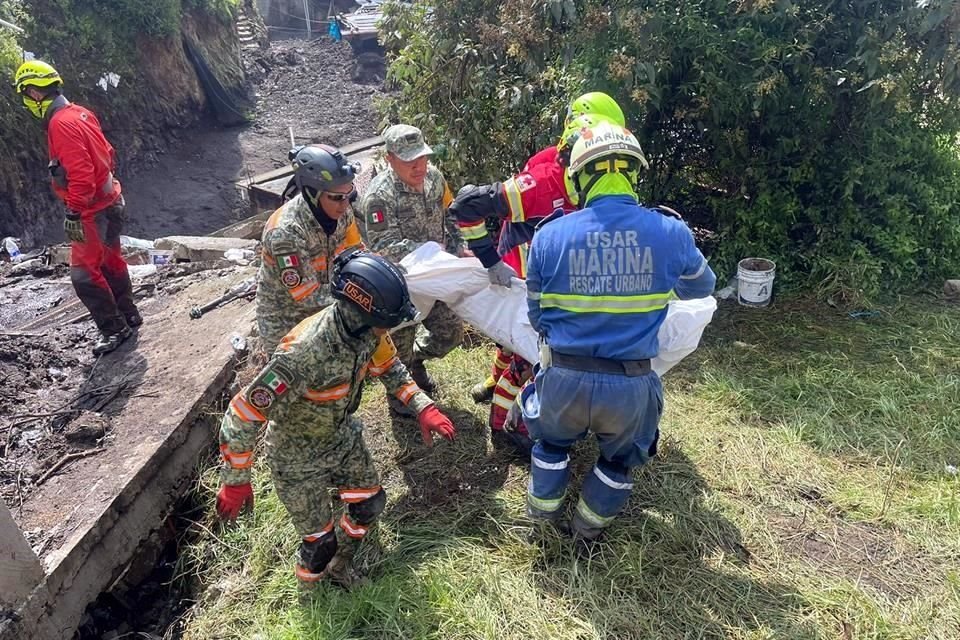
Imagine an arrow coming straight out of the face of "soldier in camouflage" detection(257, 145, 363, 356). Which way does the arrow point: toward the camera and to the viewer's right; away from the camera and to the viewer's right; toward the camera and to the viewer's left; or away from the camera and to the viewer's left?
toward the camera and to the viewer's right

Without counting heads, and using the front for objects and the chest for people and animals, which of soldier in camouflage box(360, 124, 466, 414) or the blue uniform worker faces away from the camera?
the blue uniform worker

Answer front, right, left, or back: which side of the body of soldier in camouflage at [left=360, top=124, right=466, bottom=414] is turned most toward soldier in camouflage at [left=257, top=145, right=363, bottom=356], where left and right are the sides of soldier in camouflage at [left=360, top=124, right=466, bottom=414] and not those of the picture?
right

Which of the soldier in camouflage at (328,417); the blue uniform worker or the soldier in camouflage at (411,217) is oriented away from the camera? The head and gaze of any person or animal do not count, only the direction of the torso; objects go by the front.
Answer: the blue uniform worker

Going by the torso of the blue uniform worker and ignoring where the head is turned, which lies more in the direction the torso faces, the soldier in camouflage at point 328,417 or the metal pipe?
the metal pipe

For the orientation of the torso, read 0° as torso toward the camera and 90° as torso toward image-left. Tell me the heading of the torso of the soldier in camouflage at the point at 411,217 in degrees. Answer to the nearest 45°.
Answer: approximately 315°

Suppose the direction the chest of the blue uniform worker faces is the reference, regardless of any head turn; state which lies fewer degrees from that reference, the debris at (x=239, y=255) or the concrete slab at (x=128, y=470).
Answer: the debris

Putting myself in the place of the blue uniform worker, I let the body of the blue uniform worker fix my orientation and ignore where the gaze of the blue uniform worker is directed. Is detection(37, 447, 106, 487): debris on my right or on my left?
on my left

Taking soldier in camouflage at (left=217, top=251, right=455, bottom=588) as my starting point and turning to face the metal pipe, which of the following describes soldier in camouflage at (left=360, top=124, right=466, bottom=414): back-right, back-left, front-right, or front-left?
front-right

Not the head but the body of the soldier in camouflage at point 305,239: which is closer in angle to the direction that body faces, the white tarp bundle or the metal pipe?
the white tarp bundle

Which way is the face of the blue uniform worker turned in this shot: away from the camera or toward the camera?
away from the camera

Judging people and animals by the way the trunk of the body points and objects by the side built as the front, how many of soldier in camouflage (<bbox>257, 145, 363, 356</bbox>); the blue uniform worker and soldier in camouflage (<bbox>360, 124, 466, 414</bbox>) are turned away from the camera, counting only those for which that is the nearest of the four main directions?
1

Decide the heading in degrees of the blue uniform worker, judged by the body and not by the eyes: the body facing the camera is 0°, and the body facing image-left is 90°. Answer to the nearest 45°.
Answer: approximately 180°
